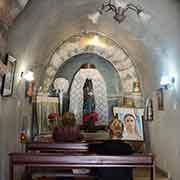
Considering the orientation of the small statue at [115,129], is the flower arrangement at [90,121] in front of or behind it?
behind

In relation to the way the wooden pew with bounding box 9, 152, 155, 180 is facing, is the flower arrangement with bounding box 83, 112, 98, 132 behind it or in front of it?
in front

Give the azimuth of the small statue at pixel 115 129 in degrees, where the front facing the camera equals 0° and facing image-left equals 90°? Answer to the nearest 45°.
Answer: approximately 0°

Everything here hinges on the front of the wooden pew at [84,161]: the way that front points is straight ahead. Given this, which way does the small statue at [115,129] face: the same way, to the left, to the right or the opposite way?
the opposite way

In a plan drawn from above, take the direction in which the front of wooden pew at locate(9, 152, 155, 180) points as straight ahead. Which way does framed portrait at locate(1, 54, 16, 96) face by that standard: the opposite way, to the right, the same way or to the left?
to the right

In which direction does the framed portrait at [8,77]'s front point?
to the viewer's right

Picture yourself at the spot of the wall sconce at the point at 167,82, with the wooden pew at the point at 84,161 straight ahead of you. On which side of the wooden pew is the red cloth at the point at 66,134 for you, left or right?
right

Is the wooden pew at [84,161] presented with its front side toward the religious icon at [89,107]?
yes

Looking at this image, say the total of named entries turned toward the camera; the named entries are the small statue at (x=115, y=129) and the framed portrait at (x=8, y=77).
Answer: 1

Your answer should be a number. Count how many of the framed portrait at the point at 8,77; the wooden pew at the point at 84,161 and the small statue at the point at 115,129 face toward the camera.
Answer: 1

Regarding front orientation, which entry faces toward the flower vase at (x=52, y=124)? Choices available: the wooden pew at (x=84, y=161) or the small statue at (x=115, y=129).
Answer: the wooden pew

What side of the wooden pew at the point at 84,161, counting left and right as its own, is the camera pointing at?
back

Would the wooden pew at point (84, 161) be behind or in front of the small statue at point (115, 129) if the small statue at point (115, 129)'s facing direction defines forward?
in front
